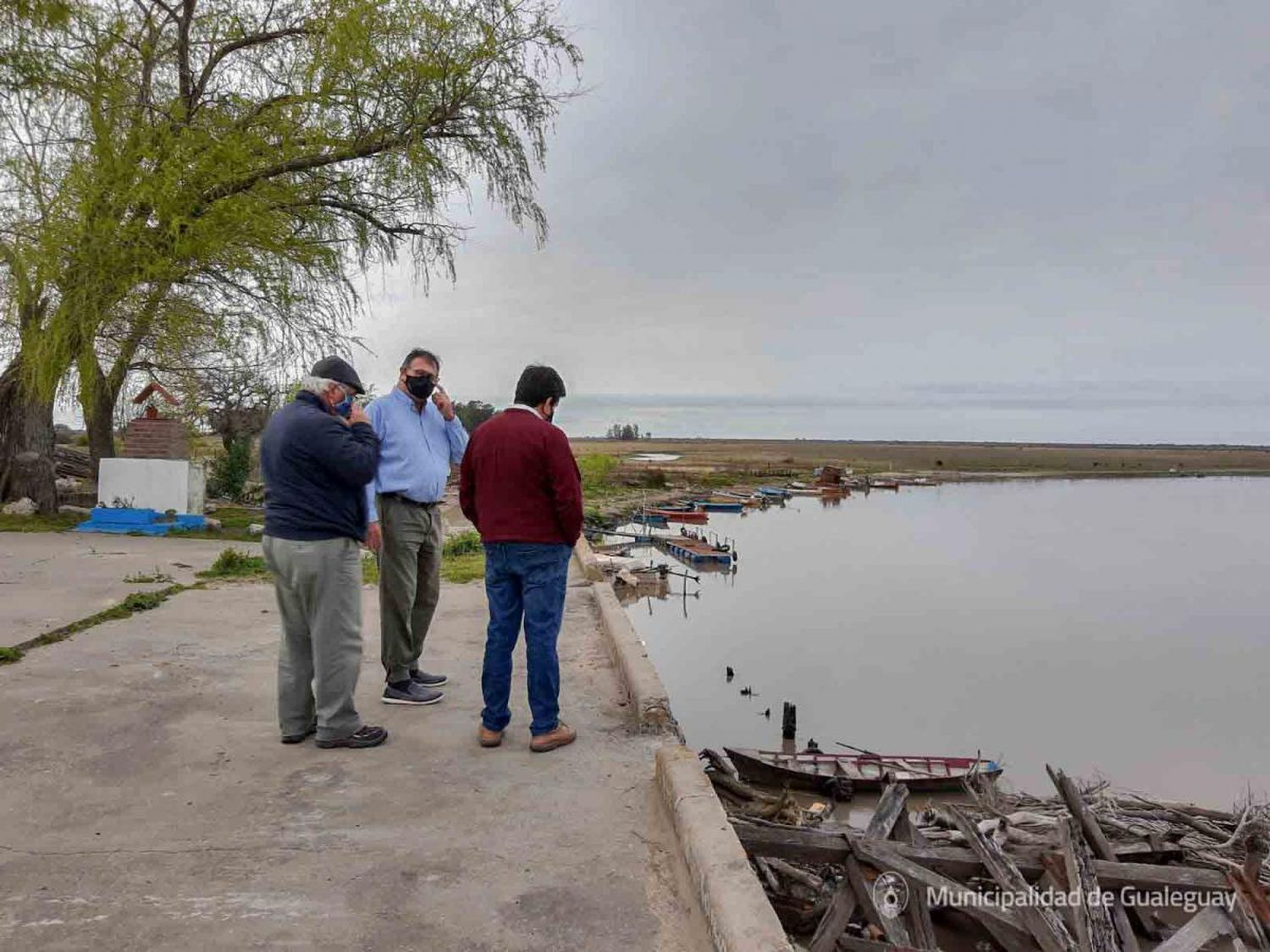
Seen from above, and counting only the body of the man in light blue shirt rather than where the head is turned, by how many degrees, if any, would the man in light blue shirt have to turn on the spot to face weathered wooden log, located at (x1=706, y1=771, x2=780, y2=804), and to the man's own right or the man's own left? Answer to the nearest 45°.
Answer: approximately 90° to the man's own left

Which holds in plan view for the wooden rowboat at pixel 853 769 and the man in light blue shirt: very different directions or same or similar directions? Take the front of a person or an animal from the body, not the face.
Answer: very different directions

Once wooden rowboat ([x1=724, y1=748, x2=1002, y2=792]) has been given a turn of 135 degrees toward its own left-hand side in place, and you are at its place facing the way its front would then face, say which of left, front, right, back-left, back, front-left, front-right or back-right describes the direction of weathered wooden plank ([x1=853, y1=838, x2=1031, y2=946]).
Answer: front-right

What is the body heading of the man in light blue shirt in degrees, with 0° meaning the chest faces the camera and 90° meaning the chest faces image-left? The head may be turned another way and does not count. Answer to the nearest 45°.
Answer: approximately 315°

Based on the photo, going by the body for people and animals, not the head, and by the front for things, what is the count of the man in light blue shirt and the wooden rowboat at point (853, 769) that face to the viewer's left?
1

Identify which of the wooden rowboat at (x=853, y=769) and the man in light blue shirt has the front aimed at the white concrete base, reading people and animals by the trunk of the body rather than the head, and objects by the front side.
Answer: the wooden rowboat

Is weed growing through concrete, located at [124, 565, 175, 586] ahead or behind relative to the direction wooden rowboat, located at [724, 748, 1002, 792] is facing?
ahead

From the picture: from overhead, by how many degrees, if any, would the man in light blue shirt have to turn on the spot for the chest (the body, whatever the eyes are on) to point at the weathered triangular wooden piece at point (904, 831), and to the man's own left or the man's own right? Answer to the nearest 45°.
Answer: approximately 45° to the man's own left

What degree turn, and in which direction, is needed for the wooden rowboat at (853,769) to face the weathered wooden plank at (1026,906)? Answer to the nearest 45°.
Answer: approximately 90° to its left

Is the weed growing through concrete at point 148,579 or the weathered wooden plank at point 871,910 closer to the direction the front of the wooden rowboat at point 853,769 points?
the weed growing through concrete

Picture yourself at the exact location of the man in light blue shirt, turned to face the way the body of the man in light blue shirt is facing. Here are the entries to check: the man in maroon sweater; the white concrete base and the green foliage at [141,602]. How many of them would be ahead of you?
1

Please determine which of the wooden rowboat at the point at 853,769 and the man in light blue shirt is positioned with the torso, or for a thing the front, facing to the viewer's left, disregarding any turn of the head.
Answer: the wooden rowboat

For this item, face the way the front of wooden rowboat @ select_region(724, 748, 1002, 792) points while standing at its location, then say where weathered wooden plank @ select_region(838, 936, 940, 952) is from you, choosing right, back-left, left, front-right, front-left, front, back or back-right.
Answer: left

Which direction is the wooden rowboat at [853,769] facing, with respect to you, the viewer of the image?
facing to the left of the viewer

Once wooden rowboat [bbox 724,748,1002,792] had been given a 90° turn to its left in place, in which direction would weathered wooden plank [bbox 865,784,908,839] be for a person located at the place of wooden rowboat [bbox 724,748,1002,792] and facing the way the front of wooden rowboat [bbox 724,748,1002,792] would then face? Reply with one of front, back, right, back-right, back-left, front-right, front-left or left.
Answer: front

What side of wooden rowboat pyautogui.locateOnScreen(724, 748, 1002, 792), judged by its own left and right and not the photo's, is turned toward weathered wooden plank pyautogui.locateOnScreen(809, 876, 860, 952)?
left

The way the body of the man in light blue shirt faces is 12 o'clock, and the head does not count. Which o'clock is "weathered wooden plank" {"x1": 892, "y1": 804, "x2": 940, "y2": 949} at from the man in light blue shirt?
The weathered wooden plank is roughly at 11 o'clock from the man in light blue shirt.
